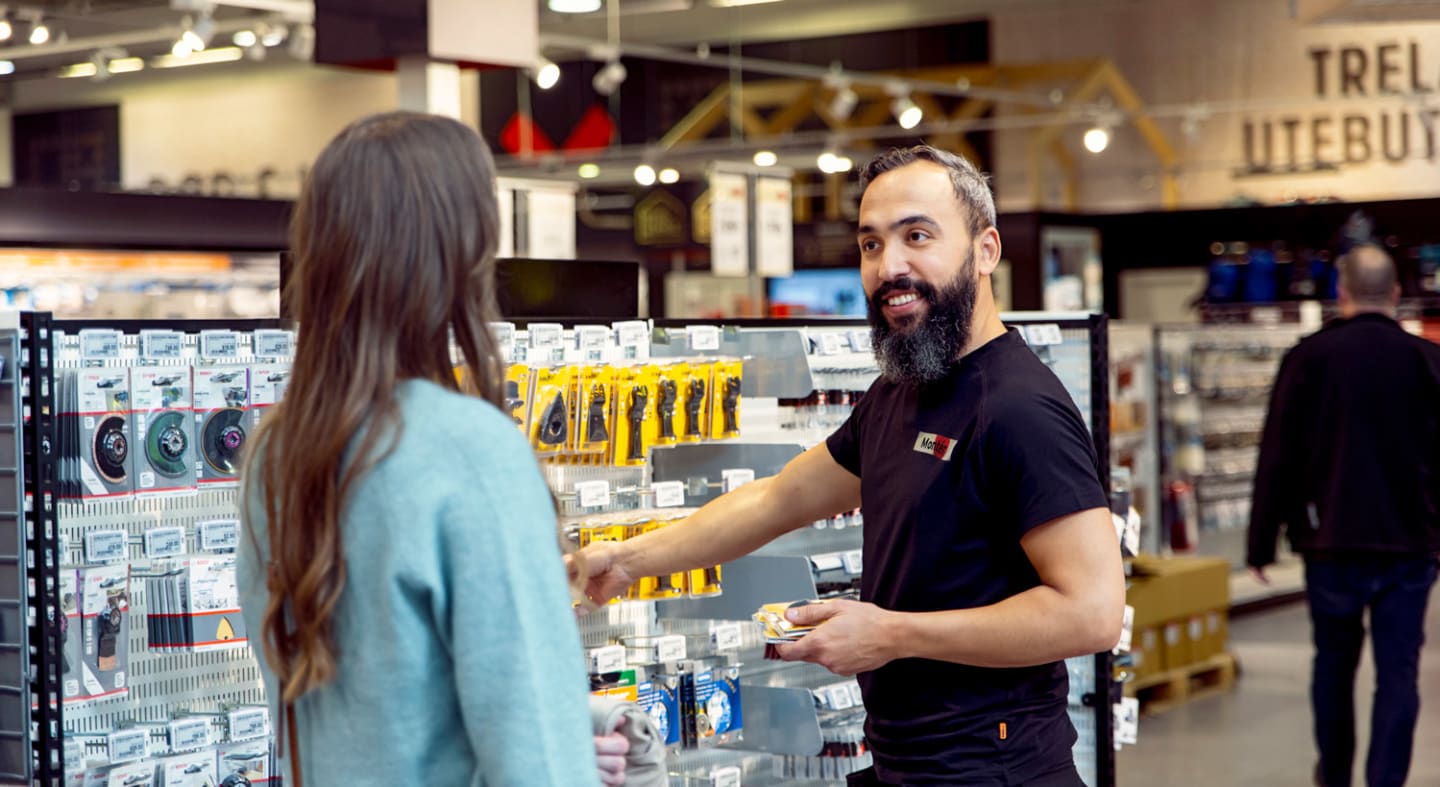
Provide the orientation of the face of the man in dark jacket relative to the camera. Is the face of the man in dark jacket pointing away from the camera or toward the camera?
away from the camera

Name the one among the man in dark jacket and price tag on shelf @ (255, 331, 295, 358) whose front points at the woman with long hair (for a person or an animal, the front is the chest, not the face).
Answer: the price tag on shelf

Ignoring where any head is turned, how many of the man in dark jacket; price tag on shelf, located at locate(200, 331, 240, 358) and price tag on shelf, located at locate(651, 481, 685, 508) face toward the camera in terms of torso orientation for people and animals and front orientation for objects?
2

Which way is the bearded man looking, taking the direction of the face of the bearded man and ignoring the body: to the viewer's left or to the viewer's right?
to the viewer's left

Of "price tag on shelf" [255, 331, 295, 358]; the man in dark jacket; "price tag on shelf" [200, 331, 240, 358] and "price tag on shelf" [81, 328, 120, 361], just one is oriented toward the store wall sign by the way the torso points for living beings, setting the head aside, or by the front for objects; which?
the man in dark jacket

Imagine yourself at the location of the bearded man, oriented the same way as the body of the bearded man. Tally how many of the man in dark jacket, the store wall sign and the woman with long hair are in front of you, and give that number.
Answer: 1

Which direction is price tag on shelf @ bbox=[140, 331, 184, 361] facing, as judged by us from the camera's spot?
facing the viewer

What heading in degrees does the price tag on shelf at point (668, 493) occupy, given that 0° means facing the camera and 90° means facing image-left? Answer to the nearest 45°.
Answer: approximately 0°

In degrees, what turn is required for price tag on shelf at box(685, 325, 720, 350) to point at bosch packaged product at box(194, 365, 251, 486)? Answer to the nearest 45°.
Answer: approximately 45° to its right

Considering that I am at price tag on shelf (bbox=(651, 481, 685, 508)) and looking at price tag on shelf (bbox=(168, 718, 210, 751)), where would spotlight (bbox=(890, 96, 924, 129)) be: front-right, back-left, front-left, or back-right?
back-right

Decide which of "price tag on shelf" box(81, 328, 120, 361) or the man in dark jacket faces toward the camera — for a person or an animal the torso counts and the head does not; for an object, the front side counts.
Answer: the price tag on shelf

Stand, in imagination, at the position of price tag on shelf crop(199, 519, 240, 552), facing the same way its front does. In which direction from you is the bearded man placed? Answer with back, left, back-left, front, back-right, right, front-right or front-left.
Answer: front-left

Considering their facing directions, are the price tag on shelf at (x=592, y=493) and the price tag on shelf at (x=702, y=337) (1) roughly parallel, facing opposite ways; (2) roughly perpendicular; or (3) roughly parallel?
roughly parallel

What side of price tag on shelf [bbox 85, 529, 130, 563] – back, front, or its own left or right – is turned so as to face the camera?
front

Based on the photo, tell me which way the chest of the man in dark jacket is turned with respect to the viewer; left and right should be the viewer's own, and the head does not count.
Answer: facing away from the viewer

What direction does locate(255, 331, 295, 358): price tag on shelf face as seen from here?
toward the camera

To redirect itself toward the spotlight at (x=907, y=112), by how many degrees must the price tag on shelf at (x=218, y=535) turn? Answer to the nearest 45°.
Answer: approximately 135° to its left

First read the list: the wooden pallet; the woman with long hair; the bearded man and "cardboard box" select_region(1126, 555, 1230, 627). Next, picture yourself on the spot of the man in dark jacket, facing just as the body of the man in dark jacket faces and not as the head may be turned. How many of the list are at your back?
2

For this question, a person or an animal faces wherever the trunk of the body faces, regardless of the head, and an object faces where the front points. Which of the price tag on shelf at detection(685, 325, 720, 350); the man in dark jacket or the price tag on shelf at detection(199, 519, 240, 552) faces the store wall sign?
the man in dark jacket

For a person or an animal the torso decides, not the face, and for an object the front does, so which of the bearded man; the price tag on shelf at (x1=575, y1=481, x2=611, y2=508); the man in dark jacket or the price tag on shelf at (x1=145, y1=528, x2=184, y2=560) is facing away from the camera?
the man in dark jacket
